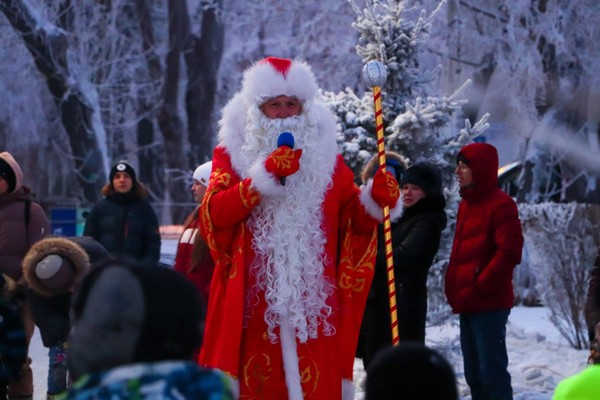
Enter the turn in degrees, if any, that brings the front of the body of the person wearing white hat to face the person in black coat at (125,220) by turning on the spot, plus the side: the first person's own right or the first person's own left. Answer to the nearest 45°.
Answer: approximately 135° to the first person's own right

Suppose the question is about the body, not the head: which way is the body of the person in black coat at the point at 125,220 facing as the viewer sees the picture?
toward the camera

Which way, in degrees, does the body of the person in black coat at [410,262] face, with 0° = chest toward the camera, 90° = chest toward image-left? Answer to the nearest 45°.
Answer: approximately 45°

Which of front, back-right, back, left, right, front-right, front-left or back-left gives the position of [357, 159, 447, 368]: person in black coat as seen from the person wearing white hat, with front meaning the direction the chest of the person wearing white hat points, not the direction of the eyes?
back-left

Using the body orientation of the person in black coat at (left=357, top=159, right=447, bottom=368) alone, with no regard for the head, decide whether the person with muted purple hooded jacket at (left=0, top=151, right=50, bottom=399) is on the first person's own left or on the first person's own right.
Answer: on the first person's own right

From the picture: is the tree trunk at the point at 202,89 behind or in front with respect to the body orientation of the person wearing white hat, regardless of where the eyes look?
behind

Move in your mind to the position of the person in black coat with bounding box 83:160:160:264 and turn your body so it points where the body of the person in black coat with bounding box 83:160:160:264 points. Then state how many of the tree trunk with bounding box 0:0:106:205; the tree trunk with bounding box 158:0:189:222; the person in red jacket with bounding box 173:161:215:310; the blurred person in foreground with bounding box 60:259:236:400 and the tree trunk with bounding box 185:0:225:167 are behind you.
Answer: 3

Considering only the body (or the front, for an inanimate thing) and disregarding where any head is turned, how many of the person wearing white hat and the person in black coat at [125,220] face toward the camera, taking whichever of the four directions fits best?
2

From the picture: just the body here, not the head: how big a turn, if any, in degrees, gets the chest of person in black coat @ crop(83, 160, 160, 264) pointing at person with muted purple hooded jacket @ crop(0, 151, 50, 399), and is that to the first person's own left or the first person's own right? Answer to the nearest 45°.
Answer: approximately 45° to the first person's own right

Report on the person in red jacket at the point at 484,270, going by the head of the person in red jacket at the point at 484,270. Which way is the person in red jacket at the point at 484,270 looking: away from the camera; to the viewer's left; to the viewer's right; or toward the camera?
to the viewer's left

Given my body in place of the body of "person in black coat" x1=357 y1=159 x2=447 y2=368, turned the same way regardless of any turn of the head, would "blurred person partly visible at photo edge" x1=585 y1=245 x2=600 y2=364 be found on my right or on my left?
on my left

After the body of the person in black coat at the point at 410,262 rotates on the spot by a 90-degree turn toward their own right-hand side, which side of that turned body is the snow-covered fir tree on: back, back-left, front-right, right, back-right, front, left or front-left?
front-right

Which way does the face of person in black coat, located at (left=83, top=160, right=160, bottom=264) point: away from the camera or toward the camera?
toward the camera

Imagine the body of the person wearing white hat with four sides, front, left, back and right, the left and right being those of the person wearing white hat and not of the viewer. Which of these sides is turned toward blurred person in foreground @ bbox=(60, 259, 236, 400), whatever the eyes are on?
front

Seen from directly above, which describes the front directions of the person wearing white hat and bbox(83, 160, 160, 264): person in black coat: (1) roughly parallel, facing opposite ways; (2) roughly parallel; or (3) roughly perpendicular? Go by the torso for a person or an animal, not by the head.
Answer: roughly parallel
